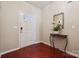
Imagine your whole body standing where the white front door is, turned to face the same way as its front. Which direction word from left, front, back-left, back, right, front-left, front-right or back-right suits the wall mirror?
front

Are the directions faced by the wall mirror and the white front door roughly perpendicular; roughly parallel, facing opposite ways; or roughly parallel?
roughly perpendicular

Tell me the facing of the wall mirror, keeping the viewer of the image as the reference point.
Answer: facing the viewer and to the left of the viewer

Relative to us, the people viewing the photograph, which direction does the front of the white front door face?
facing the viewer and to the right of the viewer

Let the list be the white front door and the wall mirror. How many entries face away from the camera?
0

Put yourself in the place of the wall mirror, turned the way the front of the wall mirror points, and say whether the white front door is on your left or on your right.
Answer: on your right
